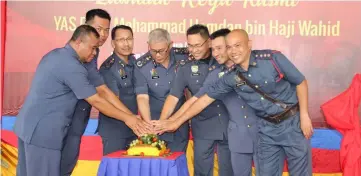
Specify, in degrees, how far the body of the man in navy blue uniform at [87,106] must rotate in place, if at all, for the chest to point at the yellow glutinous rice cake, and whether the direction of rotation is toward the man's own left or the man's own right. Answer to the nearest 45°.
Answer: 0° — they already face it

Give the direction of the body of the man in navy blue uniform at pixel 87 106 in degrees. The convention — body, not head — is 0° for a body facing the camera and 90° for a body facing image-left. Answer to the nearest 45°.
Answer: approximately 315°

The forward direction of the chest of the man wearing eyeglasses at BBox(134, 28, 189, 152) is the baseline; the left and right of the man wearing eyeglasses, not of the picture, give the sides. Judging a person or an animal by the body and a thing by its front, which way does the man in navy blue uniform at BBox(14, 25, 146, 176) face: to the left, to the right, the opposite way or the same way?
to the left

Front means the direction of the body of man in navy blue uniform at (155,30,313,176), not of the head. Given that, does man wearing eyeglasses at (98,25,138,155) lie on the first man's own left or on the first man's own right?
on the first man's own right

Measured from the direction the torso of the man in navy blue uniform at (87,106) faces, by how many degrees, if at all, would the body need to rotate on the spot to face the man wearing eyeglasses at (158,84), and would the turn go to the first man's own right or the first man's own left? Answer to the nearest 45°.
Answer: approximately 45° to the first man's own left

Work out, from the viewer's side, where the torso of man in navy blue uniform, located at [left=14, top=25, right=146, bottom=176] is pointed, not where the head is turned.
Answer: to the viewer's right

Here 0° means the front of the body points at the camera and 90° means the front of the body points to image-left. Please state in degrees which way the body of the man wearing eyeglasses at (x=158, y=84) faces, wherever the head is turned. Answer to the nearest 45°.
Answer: approximately 0°
